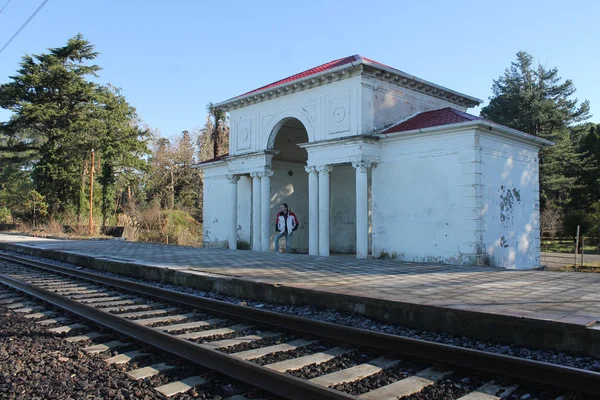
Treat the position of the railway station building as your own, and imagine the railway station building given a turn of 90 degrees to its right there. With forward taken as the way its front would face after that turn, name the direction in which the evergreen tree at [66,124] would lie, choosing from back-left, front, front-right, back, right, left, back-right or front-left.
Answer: front

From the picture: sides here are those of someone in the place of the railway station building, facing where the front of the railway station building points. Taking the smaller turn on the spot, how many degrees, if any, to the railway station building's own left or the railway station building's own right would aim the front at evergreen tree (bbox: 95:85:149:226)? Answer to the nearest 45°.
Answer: approximately 90° to the railway station building's own right

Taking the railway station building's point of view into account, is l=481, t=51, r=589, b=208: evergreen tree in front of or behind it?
behind

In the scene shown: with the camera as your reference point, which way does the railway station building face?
facing the viewer and to the left of the viewer

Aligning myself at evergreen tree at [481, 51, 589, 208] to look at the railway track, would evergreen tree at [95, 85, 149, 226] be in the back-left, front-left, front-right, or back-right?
front-right

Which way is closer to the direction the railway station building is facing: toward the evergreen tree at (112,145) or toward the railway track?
the railway track

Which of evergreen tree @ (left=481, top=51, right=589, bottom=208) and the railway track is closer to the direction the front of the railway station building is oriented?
the railway track

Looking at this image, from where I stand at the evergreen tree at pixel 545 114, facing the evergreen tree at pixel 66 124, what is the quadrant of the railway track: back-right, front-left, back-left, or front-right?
front-left
